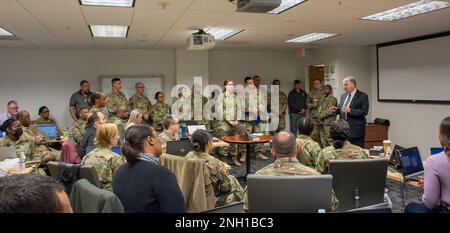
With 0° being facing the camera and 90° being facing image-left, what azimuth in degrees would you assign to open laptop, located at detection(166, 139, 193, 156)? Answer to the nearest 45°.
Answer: approximately 180°

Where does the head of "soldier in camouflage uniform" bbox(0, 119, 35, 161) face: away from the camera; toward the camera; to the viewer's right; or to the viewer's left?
to the viewer's right

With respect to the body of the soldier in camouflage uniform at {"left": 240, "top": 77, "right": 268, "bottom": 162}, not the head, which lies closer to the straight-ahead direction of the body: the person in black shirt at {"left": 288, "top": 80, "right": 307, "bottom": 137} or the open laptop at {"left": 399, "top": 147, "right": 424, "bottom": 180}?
the open laptop

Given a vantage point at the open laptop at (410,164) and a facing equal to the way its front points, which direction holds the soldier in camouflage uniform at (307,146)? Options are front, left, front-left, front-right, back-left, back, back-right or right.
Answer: back-right

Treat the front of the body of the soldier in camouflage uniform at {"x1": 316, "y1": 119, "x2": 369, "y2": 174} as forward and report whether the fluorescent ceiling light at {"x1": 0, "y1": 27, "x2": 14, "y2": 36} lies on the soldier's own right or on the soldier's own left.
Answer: on the soldier's own left

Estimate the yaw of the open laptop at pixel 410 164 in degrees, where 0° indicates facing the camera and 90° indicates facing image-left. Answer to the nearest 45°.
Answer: approximately 315°

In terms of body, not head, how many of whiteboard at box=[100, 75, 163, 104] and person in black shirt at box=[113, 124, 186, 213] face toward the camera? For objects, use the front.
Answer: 1

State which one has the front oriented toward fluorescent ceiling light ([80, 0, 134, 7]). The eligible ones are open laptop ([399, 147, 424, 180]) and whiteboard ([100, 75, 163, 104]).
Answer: the whiteboard
